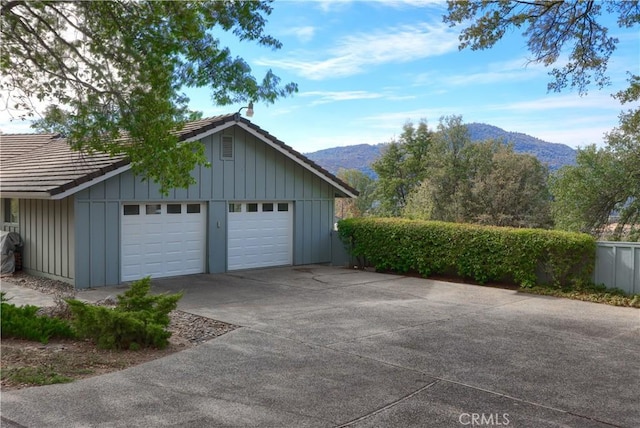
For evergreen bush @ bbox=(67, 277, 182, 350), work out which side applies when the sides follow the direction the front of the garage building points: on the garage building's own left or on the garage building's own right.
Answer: on the garage building's own right

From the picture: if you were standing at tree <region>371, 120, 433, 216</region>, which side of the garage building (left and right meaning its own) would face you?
left

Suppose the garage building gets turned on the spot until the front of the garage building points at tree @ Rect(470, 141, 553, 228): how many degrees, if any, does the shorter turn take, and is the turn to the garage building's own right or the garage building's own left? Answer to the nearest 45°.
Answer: approximately 90° to the garage building's own left

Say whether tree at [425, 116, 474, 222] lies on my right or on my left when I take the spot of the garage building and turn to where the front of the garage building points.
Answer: on my left

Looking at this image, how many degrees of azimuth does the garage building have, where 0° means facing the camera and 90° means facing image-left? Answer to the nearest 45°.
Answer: approximately 315°

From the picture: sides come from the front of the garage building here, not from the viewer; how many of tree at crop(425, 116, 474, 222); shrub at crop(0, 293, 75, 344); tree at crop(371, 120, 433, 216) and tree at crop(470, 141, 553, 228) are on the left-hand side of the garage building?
3

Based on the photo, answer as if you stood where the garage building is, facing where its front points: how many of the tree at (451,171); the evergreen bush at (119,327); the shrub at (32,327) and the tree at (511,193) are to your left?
2

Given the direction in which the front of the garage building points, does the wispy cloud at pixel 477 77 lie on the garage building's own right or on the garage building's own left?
on the garage building's own left

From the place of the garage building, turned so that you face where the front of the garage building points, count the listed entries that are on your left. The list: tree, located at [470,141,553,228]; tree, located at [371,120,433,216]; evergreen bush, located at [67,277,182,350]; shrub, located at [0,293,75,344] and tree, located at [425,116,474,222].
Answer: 3

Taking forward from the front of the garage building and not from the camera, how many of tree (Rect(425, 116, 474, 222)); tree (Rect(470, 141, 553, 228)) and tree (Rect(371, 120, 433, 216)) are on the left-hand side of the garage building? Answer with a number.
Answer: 3

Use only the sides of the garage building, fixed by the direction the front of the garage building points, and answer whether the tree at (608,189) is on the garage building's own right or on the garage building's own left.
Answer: on the garage building's own left

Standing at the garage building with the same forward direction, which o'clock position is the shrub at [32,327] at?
The shrub is roughly at 2 o'clock from the garage building.
